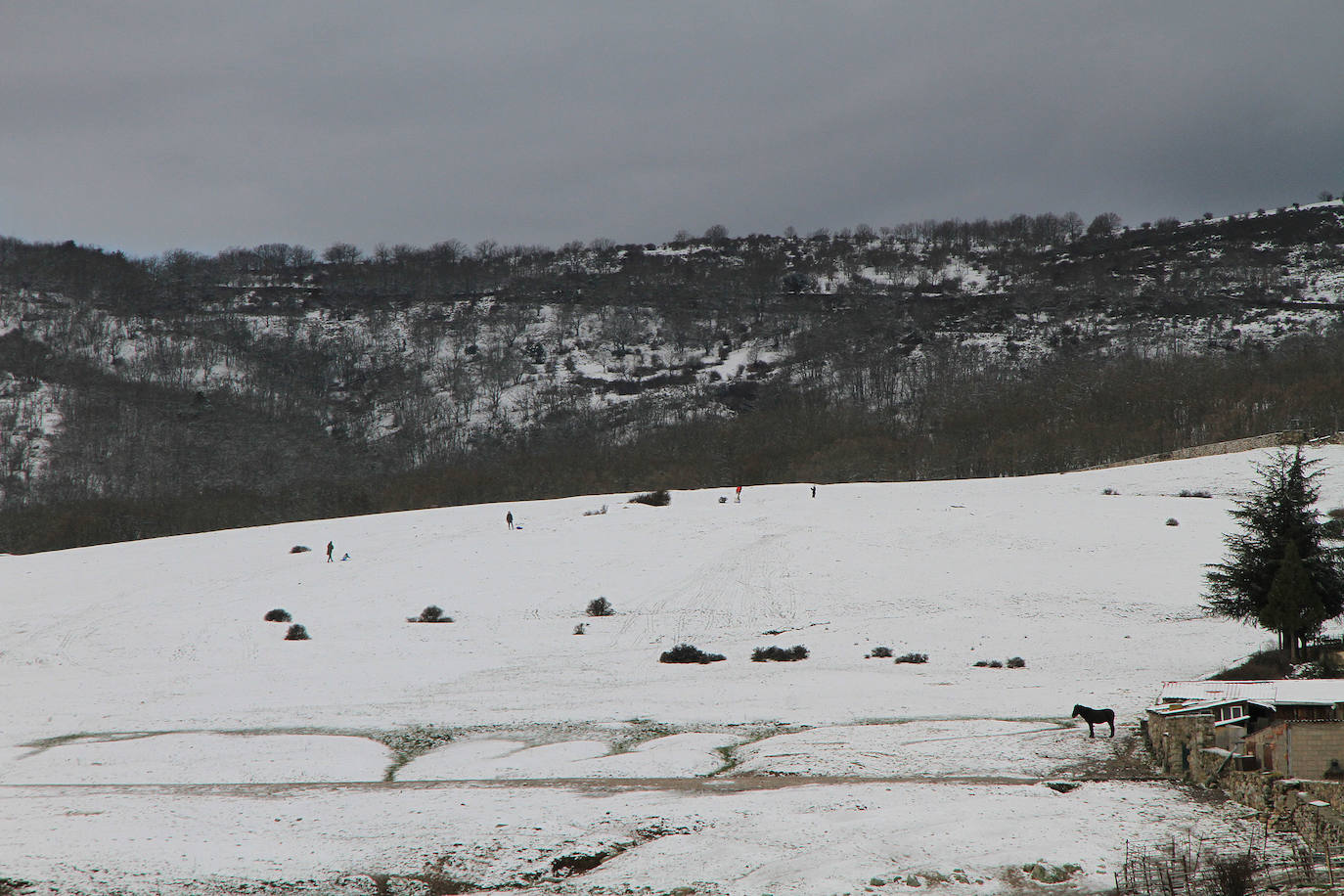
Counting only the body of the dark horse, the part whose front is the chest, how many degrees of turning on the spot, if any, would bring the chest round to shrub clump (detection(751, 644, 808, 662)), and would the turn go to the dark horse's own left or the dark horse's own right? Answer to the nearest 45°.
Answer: approximately 45° to the dark horse's own right

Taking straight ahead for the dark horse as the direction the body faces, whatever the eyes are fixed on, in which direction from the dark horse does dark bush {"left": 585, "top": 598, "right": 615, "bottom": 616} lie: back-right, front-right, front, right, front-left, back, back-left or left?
front-right

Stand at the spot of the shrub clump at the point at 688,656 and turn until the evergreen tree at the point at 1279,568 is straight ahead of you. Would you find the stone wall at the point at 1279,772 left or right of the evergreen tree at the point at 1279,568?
right

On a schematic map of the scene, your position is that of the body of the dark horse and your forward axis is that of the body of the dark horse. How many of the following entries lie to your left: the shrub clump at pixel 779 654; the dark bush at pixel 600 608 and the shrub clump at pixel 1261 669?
0

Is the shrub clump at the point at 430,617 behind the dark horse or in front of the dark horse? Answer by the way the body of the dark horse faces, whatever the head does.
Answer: in front

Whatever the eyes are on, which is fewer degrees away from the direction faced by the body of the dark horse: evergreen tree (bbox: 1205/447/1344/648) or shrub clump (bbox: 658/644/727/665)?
the shrub clump

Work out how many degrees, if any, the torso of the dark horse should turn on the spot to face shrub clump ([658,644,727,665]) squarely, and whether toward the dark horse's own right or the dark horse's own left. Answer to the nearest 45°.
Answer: approximately 45° to the dark horse's own right

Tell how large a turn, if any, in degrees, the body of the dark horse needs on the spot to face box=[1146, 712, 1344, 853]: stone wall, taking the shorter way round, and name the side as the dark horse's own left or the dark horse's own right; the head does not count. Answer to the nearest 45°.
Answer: approximately 135° to the dark horse's own left

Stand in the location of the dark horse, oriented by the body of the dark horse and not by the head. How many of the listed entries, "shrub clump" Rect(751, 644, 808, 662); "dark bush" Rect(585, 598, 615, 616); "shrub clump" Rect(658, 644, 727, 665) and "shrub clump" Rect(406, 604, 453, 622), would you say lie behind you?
0

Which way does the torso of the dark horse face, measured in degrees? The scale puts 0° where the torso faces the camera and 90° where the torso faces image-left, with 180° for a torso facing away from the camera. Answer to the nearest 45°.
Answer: approximately 90°

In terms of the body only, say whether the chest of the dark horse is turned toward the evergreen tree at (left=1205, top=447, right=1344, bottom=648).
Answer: no

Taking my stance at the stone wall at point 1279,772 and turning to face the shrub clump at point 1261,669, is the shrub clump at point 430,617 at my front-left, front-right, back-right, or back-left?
front-left

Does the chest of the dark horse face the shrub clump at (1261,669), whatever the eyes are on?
no
